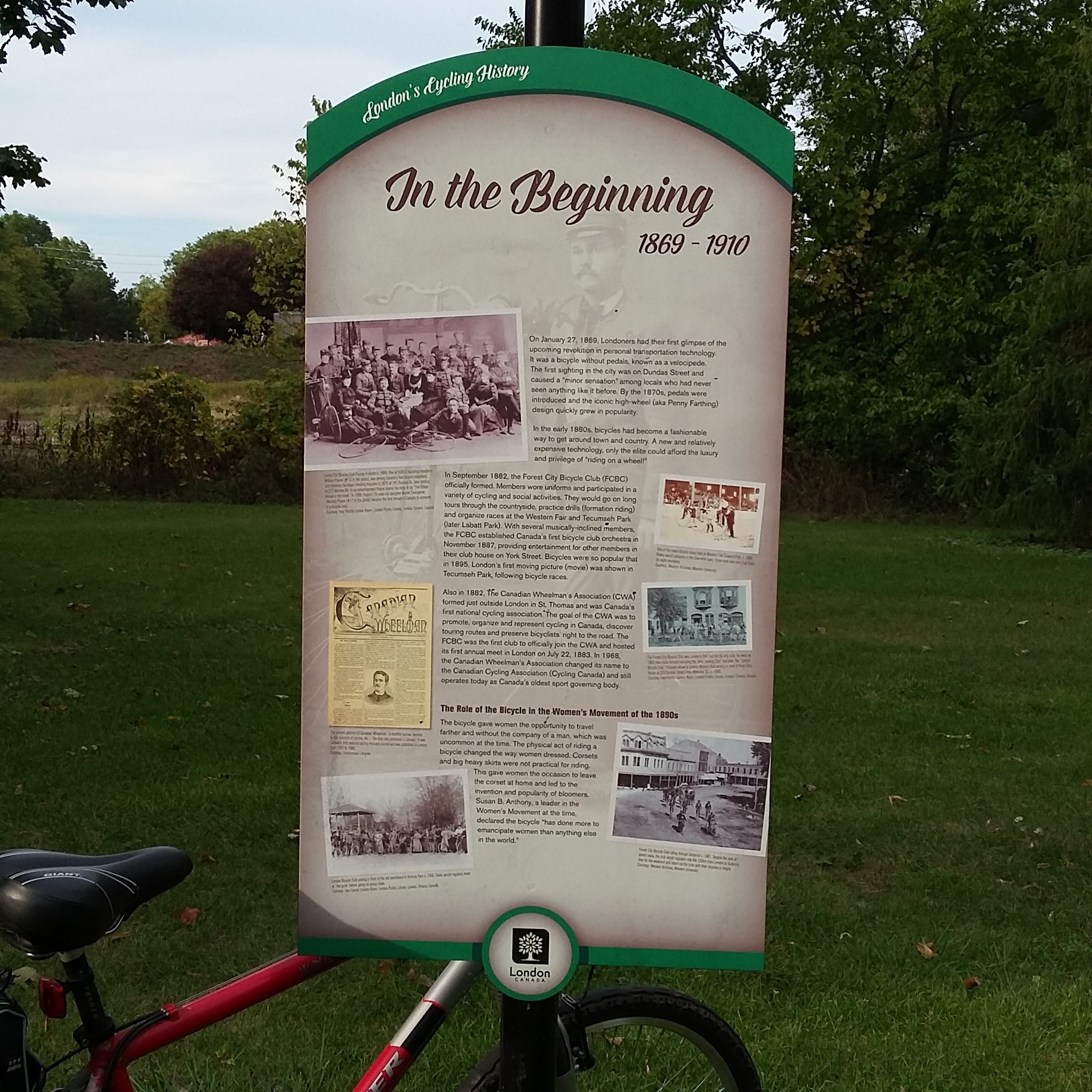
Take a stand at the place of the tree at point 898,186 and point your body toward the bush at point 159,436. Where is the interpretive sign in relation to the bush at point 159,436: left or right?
left

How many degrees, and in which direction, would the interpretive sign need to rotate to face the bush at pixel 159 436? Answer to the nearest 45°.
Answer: approximately 180°

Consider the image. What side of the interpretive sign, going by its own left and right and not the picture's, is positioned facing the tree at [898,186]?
back

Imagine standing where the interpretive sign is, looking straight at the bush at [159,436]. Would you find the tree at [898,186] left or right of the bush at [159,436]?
right
